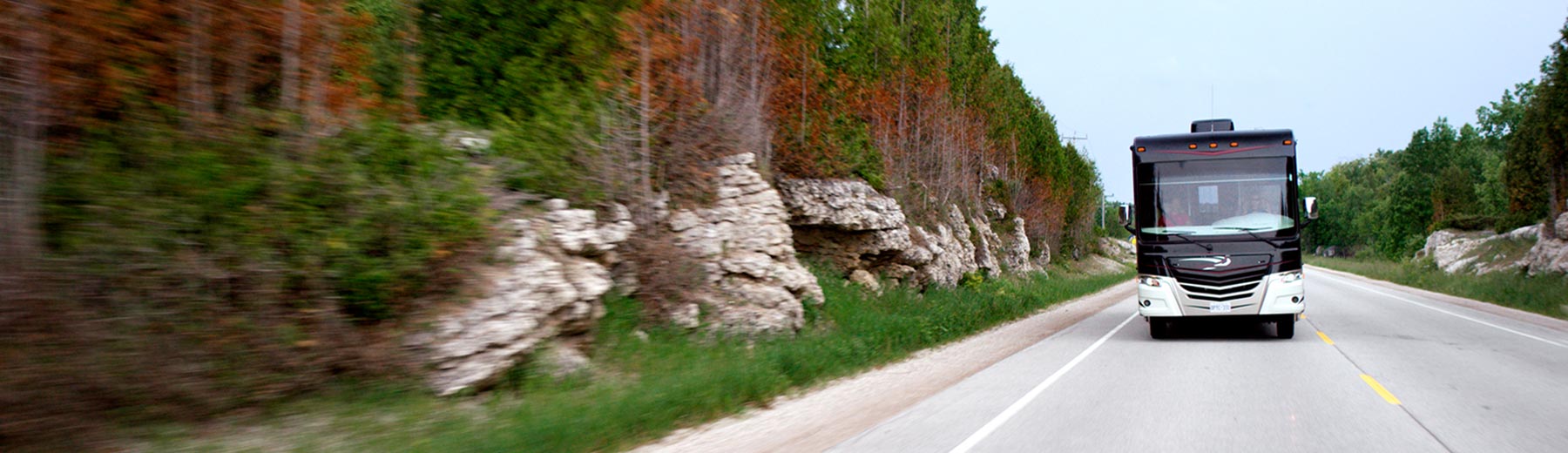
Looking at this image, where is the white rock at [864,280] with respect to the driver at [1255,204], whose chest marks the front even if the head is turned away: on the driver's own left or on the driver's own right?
on the driver's own right

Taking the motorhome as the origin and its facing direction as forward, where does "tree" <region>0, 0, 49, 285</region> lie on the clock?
The tree is roughly at 1 o'clock from the motorhome.

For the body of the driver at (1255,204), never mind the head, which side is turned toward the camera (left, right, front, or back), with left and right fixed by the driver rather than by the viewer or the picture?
front

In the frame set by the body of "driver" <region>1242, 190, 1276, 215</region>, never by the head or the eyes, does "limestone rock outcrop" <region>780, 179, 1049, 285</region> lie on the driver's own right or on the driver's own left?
on the driver's own right

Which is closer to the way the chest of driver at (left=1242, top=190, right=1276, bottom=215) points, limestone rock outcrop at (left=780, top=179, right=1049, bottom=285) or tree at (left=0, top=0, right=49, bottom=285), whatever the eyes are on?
the tree

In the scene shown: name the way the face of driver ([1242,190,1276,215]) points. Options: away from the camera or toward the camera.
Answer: toward the camera

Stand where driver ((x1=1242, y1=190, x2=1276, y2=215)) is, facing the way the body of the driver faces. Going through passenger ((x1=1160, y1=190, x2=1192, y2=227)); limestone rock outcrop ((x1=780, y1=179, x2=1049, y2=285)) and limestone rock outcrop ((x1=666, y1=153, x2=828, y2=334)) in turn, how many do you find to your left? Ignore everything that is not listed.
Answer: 0

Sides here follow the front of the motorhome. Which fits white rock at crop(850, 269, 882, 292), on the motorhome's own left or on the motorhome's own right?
on the motorhome's own right
